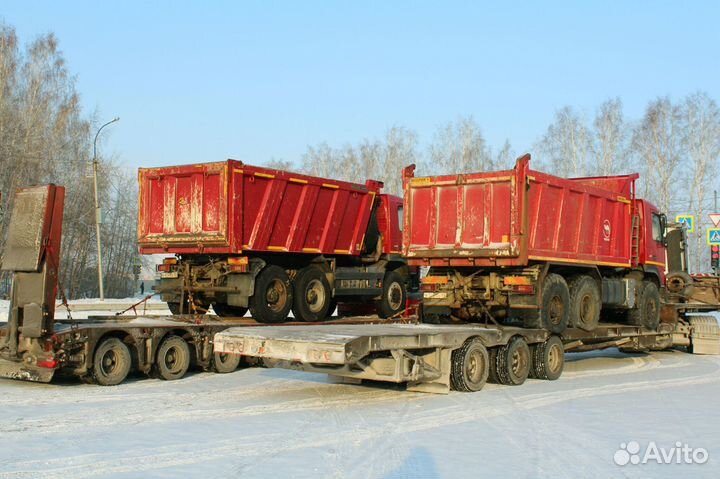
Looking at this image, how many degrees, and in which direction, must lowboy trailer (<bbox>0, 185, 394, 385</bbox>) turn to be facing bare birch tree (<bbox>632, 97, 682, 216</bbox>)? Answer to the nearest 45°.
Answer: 0° — it already faces it

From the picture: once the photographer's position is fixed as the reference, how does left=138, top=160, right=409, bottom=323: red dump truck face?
facing away from the viewer and to the right of the viewer

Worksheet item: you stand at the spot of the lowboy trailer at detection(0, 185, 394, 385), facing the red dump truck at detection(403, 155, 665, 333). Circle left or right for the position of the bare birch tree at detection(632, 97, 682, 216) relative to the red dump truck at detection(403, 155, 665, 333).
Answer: left

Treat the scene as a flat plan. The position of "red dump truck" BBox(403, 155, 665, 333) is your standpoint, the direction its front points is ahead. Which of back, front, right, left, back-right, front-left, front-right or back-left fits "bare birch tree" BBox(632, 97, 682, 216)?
front-left

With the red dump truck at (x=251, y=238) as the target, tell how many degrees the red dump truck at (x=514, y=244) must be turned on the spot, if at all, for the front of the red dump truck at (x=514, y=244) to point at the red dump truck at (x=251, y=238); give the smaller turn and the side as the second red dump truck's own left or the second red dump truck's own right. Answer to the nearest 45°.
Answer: approximately 135° to the second red dump truck's own left

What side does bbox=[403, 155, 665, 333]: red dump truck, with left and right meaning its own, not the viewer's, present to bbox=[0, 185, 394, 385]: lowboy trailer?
back

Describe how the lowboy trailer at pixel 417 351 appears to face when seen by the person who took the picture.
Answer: facing away from the viewer and to the right of the viewer

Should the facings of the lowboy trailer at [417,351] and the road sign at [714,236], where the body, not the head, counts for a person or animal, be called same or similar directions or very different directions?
very different directions

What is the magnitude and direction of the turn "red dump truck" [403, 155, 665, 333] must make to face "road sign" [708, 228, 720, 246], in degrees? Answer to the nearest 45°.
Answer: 0° — it already faces it

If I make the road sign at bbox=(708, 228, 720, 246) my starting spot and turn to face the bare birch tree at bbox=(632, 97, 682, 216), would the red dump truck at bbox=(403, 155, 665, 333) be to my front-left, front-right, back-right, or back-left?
back-left

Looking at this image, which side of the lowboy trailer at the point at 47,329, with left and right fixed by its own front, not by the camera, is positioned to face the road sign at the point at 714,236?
front

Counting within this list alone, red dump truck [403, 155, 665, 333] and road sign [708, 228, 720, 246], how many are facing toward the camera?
1

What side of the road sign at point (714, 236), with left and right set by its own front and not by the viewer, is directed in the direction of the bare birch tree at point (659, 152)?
back
